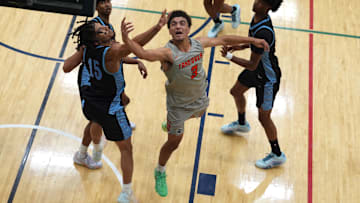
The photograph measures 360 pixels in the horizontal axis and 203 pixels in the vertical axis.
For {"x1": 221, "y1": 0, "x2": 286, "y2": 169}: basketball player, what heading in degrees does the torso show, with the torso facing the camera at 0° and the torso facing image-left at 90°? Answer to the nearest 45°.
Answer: approximately 90°

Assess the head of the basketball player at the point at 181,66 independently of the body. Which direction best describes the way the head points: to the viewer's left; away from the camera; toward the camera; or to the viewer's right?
toward the camera

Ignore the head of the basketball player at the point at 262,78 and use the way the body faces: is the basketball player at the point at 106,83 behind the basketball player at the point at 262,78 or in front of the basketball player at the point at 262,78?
in front

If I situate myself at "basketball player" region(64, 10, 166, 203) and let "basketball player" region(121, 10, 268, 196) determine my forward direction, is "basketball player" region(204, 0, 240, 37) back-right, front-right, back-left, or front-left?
front-left

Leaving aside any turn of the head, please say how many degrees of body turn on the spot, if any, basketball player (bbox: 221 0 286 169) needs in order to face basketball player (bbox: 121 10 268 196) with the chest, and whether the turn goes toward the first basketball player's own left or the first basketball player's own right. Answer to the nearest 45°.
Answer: approximately 45° to the first basketball player's own left
